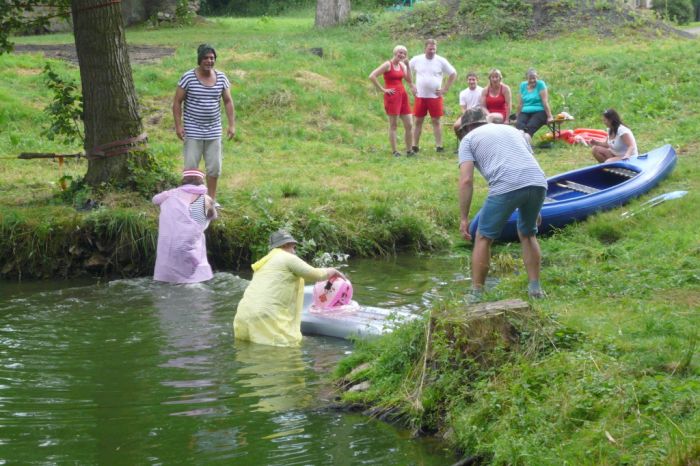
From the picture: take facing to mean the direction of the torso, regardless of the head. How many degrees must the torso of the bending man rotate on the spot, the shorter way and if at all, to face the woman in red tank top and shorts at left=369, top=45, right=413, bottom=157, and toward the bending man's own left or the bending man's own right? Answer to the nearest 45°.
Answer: approximately 45° to the bending man's own right

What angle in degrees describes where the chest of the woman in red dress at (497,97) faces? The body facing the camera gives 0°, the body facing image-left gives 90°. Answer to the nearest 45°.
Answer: approximately 0°

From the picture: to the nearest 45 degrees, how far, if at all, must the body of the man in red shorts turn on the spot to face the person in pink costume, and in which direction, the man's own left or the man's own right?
0° — they already face them

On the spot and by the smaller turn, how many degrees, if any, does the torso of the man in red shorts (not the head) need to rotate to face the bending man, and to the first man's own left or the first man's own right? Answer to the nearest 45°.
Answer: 0° — they already face them

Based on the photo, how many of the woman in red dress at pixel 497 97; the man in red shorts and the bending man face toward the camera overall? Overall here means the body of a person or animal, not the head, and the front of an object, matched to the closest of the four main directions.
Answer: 2

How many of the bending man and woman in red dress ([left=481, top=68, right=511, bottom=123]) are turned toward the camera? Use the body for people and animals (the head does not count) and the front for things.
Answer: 1

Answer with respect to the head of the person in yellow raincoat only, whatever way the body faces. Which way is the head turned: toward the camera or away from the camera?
away from the camera

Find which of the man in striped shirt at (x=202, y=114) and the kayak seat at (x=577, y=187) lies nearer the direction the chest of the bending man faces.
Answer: the man in striped shirt

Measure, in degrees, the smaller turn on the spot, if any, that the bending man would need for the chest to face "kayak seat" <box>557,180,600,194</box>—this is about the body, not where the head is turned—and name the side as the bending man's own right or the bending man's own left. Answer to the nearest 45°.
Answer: approximately 45° to the bending man's own right

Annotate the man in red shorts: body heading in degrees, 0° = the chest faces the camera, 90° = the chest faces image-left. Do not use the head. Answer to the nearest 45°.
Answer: approximately 0°

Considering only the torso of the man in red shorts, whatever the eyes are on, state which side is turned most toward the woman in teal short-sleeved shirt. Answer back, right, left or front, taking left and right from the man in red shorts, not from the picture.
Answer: left

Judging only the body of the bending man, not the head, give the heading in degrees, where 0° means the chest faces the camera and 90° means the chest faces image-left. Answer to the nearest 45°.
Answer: approximately 135°

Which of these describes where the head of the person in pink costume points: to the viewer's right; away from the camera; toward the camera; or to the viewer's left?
away from the camera
